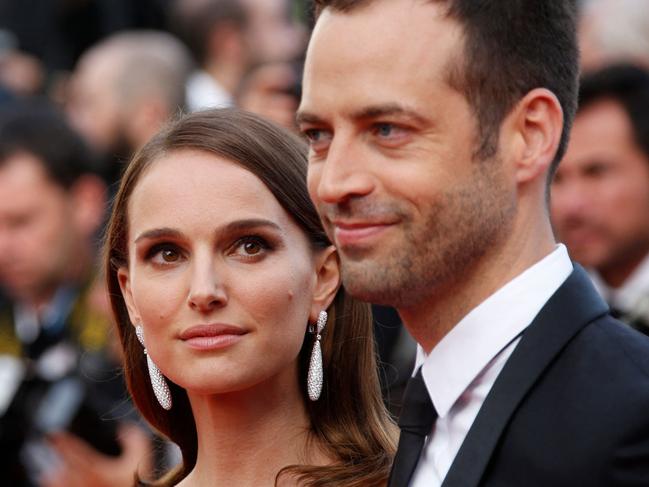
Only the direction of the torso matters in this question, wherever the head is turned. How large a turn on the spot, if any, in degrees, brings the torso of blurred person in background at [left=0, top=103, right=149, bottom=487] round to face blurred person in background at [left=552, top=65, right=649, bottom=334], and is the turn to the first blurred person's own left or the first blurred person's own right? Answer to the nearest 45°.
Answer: approximately 135° to the first blurred person's own left

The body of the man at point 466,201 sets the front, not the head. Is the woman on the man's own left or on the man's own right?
on the man's own right

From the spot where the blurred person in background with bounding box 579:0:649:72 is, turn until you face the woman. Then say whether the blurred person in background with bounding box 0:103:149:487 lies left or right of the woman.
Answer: right

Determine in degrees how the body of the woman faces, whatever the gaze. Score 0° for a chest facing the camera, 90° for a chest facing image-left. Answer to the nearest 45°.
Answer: approximately 0°

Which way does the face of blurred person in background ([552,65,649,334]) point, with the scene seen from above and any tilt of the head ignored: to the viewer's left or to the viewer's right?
to the viewer's left

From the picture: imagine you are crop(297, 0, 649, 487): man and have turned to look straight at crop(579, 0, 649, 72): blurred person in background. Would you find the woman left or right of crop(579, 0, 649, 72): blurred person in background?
left

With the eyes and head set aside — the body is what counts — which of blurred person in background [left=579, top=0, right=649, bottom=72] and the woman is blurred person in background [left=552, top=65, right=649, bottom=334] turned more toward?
the woman

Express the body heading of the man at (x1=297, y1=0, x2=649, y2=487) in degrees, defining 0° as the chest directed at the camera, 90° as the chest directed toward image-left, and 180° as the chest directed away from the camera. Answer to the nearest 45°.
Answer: approximately 45°

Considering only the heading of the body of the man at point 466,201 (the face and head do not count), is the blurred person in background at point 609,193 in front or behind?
behind

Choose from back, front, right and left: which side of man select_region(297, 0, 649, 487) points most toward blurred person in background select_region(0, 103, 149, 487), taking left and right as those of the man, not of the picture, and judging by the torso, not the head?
right

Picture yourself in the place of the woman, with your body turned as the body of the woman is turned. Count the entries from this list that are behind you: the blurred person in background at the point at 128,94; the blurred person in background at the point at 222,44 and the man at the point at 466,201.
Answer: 2

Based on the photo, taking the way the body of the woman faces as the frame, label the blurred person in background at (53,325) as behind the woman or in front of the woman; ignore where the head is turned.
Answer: behind
